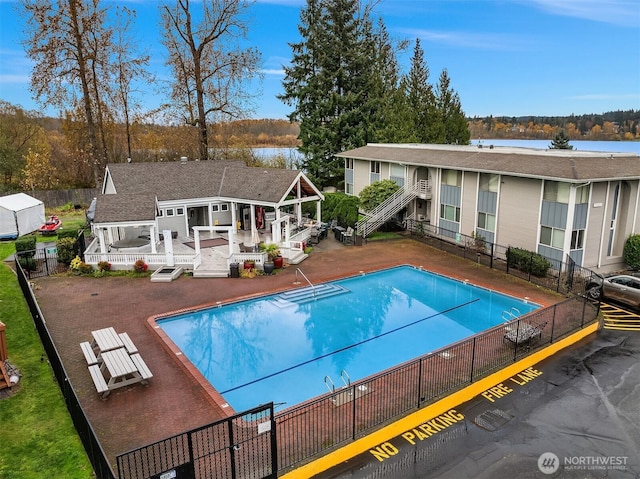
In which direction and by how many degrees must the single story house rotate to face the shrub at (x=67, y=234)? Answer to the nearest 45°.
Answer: approximately 90° to its right

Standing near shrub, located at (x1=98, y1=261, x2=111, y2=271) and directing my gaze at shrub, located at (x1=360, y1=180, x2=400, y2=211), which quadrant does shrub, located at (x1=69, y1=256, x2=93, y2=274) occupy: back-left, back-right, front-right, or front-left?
back-left

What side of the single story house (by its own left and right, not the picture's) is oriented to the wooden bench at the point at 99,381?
front

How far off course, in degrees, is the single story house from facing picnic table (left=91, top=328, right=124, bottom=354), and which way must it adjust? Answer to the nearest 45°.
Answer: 0° — it already faces it

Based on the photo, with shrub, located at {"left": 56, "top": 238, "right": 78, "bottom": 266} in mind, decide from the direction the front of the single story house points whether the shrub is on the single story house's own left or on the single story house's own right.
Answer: on the single story house's own right

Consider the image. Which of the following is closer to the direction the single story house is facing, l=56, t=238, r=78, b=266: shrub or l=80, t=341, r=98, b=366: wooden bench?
the wooden bench

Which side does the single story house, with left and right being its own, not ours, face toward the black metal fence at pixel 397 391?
front

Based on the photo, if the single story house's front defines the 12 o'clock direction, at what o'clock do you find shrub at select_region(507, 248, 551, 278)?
The shrub is roughly at 10 o'clock from the single story house.

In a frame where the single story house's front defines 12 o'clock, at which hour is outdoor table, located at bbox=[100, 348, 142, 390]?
The outdoor table is roughly at 12 o'clock from the single story house.

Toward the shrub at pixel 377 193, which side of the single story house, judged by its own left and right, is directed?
left

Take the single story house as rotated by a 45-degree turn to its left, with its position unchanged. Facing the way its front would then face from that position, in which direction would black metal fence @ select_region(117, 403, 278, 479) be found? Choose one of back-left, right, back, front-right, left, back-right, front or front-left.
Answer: front-right

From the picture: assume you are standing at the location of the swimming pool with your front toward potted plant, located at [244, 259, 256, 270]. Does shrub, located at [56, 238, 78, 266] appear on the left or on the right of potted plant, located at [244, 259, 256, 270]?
left

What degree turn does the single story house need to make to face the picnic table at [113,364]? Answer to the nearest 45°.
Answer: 0° — it already faces it

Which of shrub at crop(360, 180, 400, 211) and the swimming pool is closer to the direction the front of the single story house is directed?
the swimming pool

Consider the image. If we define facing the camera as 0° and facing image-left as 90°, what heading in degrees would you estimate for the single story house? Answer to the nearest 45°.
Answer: approximately 0°

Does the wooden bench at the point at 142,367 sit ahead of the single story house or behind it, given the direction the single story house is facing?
ahead
